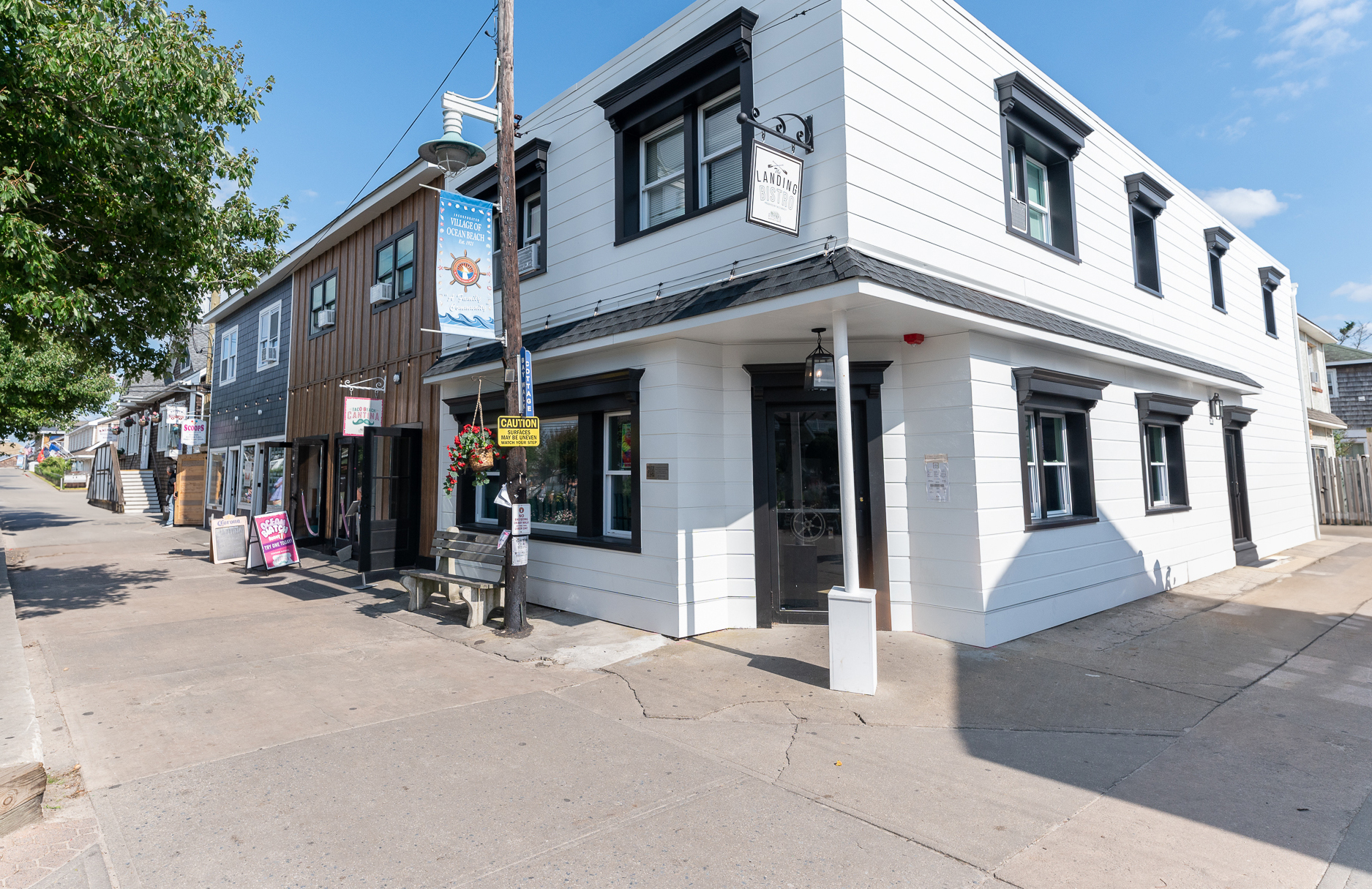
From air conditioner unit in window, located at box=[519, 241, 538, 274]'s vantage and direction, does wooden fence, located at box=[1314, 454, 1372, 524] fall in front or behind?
behind

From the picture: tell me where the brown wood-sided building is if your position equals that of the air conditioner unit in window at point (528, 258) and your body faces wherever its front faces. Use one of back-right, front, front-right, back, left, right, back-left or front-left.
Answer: right

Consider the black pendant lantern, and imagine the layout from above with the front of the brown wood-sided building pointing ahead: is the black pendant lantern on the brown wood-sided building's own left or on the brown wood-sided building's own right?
on the brown wood-sided building's own left

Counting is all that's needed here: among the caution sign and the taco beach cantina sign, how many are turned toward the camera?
2

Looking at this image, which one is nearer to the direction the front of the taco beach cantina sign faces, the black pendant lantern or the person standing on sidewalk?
the black pendant lantern

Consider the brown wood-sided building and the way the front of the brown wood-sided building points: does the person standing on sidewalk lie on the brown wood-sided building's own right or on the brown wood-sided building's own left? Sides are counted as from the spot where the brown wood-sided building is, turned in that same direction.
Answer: on the brown wood-sided building's own right

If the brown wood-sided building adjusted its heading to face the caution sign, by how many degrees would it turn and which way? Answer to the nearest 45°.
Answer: approximately 45° to its left
